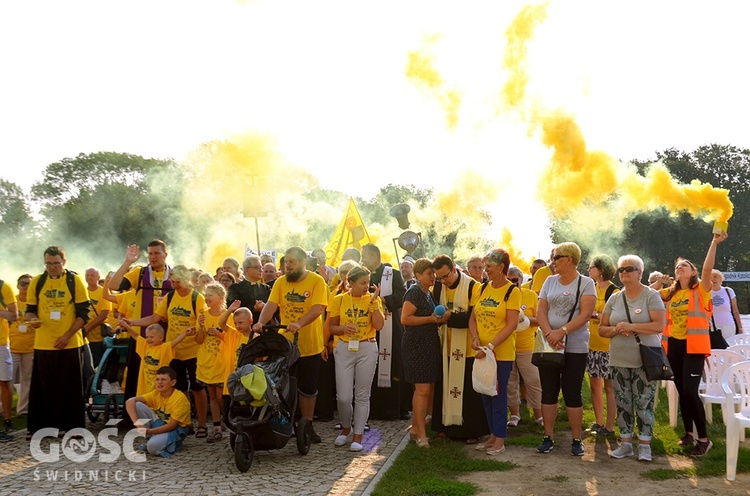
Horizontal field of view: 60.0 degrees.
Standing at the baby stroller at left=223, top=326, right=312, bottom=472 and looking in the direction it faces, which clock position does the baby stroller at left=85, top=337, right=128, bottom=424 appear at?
the baby stroller at left=85, top=337, right=128, bottom=424 is roughly at 3 o'clock from the baby stroller at left=223, top=326, right=312, bottom=472.

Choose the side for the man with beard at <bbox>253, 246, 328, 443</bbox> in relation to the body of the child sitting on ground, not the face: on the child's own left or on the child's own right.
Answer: on the child's own left

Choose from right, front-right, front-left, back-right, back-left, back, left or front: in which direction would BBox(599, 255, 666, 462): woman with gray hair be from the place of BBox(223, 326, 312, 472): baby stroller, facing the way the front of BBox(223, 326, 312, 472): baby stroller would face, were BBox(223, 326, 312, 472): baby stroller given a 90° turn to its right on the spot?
back-right

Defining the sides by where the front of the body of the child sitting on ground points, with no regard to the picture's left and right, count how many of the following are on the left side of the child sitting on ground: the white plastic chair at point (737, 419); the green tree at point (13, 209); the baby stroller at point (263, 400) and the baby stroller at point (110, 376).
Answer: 2

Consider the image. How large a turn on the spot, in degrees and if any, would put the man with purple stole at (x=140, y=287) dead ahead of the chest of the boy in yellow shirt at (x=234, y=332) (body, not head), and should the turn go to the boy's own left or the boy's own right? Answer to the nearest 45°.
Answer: approximately 135° to the boy's own right

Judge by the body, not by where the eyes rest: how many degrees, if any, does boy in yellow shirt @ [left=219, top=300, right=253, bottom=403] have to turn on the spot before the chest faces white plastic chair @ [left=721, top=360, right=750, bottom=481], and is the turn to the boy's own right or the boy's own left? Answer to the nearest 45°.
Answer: approximately 45° to the boy's own left

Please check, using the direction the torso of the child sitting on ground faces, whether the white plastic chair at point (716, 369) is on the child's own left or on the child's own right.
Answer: on the child's own left

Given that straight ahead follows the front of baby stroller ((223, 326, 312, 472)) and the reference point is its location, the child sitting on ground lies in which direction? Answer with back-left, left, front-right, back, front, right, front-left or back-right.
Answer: right

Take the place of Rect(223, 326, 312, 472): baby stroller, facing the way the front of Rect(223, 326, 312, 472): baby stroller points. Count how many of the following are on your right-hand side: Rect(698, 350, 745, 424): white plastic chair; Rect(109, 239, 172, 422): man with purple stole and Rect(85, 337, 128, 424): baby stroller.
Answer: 2

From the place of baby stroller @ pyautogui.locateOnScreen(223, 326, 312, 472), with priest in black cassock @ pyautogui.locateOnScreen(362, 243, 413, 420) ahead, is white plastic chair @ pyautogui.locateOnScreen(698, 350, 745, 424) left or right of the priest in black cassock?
right

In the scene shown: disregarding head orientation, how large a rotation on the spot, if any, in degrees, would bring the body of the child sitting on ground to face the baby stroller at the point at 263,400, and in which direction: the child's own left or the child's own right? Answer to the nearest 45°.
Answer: approximately 90° to the child's own left
